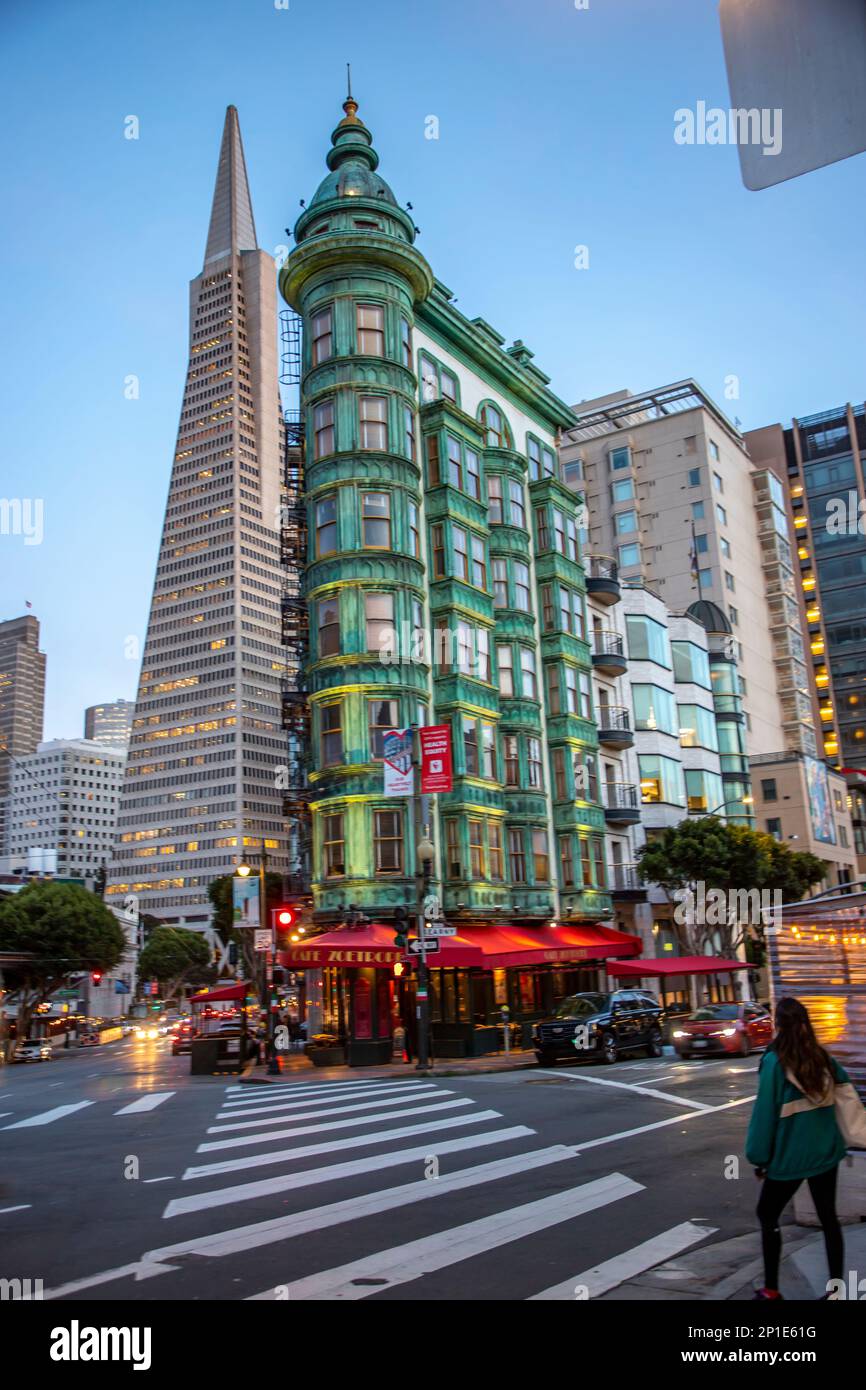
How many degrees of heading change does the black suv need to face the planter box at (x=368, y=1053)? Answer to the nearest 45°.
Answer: approximately 45° to its right

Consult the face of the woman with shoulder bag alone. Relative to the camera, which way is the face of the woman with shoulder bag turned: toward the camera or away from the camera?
away from the camera

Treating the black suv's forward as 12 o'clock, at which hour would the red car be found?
The red car is roughly at 7 o'clock from the black suv.

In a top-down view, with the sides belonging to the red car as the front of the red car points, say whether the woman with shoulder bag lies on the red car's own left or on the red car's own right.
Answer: on the red car's own left

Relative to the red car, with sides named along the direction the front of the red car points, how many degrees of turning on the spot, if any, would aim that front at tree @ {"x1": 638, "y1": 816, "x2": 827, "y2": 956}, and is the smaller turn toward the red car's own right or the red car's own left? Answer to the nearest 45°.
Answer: approximately 135° to the red car's own right

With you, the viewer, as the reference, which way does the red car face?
facing the viewer and to the left of the viewer

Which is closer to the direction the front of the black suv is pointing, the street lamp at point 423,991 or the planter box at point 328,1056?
the street lamp

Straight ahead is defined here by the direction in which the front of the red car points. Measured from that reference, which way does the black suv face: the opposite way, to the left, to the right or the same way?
the same way

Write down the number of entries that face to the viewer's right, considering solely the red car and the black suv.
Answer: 0

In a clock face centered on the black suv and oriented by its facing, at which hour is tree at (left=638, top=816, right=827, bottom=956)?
The tree is roughly at 5 o'clock from the black suv.
